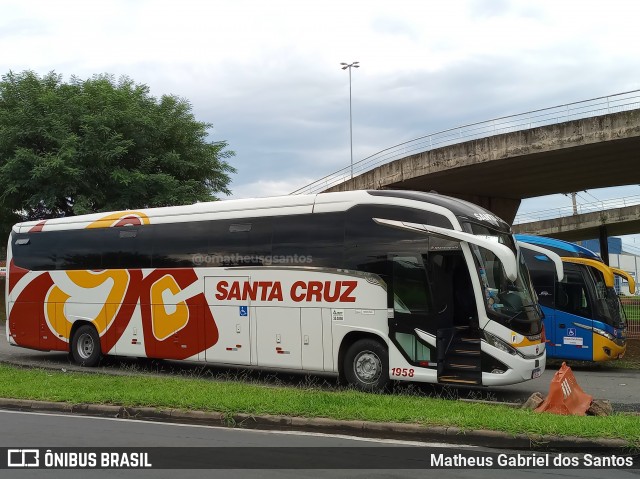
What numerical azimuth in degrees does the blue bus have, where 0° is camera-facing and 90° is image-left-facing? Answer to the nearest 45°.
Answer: approximately 315°

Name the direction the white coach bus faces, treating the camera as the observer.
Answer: facing the viewer and to the right of the viewer

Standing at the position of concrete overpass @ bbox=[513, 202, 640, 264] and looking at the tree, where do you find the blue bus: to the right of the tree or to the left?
left

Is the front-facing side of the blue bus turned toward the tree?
no

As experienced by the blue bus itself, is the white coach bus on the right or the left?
on its right

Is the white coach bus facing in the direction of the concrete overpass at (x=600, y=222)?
no

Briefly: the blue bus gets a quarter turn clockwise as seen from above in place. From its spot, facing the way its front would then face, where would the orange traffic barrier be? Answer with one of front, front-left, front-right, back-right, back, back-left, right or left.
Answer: front-left

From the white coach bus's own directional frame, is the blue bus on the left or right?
on its left

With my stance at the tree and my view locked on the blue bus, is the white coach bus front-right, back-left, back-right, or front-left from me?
front-right

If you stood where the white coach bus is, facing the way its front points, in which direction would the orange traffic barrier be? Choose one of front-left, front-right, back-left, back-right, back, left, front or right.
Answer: front

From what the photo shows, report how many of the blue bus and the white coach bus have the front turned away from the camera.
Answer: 0

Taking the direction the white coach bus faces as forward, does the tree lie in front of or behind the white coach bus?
behind

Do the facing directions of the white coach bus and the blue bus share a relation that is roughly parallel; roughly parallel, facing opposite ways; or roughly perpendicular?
roughly parallel
